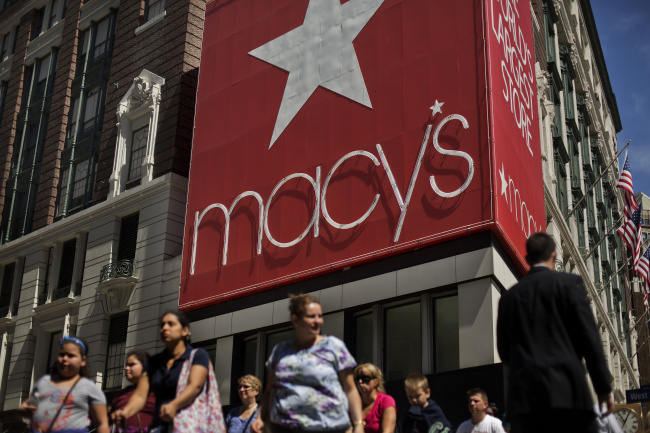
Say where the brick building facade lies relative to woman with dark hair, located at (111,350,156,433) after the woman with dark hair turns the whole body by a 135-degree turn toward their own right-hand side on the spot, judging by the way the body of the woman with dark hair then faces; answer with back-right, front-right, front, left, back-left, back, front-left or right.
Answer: front

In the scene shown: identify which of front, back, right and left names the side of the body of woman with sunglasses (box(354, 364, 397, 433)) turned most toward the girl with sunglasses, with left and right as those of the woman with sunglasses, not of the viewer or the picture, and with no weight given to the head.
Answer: right

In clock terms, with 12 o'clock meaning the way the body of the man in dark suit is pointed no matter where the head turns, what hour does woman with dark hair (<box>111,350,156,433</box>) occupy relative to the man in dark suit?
The woman with dark hair is roughly at 10 o'clock from the man in dark suit.

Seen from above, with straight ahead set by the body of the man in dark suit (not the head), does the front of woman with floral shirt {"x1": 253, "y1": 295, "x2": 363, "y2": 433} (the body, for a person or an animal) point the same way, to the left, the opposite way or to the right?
the opposite way

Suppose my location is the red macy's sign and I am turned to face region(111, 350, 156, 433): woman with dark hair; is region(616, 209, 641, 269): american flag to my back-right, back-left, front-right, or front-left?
back-left

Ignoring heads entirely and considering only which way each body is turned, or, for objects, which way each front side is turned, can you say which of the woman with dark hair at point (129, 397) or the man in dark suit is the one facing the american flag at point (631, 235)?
the man in dark suit

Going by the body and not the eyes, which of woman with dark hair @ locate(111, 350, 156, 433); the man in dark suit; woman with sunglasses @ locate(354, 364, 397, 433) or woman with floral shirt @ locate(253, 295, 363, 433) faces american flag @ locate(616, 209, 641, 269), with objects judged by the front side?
the man in dark suit

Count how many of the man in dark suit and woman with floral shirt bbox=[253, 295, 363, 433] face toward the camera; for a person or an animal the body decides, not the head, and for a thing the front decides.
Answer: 1

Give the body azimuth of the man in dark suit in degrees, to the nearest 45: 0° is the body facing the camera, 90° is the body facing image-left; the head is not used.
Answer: approximately 180°

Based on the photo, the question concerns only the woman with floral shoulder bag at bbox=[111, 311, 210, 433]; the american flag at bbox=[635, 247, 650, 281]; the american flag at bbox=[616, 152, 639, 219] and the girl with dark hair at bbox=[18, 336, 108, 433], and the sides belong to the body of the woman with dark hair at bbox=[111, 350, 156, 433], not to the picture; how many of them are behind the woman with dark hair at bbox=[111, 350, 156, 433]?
2

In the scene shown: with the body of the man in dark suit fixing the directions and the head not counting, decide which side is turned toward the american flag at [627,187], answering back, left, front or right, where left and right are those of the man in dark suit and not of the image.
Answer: front

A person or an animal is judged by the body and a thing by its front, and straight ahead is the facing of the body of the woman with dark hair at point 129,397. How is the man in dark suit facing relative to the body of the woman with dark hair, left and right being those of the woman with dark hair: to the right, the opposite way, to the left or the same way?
the opposite way
